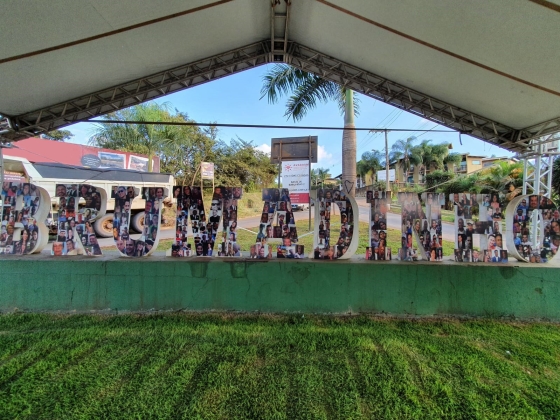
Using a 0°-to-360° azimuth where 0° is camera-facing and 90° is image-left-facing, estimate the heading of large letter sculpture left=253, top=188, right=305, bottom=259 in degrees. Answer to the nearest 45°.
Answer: approximately 0°

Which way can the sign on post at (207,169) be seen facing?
toward the camera

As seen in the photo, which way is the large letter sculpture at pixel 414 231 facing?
toward the camera

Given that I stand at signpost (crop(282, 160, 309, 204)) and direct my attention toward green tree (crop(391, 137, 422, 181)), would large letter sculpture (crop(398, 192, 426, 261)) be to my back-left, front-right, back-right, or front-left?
back-right

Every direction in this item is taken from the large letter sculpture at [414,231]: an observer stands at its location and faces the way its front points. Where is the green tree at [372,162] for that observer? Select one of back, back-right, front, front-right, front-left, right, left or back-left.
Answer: back

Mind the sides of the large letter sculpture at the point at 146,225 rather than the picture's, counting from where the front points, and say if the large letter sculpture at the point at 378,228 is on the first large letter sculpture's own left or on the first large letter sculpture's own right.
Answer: on the first large letter sculpture's own left

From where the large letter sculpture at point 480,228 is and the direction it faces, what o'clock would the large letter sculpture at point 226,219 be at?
the large letter sculpture at point 226,219 is roughly at 2 o'clock from the large letter sculpture at point 480,228.
